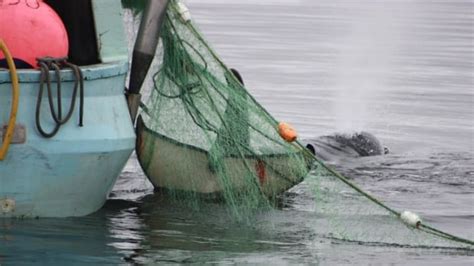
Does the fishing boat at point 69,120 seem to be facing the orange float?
no

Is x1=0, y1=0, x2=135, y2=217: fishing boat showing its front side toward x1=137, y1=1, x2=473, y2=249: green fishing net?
no
